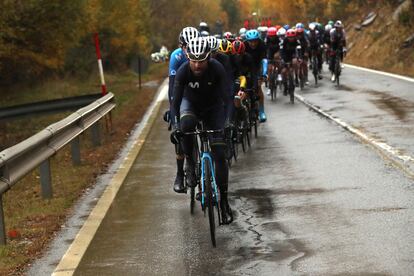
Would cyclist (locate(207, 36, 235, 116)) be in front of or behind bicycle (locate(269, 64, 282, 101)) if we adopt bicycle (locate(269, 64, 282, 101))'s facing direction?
in front

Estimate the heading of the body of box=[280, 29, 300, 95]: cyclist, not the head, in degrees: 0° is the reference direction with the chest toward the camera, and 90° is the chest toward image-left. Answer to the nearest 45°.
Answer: approximately 0°

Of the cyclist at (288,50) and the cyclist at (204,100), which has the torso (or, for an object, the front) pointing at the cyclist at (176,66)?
the cyclist at (288,50)

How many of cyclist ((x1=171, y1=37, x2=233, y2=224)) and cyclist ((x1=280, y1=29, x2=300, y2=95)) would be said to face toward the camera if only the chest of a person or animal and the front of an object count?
2
